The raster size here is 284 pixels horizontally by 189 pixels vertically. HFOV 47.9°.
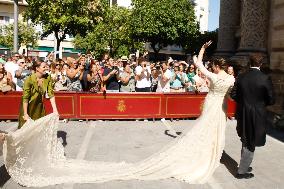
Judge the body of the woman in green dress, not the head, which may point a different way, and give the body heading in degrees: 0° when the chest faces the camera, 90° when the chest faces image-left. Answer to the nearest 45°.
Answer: approximately 315°

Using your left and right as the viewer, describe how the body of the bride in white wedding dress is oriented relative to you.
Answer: facing away from the viewer

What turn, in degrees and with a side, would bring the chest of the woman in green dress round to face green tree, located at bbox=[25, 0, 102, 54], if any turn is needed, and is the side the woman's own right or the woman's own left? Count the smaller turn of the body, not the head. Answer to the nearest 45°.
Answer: approximately 135° to the woman's own left

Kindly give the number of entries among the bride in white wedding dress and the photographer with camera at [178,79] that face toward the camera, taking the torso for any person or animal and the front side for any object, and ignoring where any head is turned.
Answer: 1

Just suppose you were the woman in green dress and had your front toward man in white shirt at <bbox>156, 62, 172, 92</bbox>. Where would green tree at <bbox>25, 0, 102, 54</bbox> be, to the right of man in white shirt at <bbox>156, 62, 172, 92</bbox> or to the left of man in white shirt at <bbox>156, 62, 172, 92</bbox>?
left

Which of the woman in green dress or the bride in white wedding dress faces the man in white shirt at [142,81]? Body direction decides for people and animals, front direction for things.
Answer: the bride in white wedding dress
